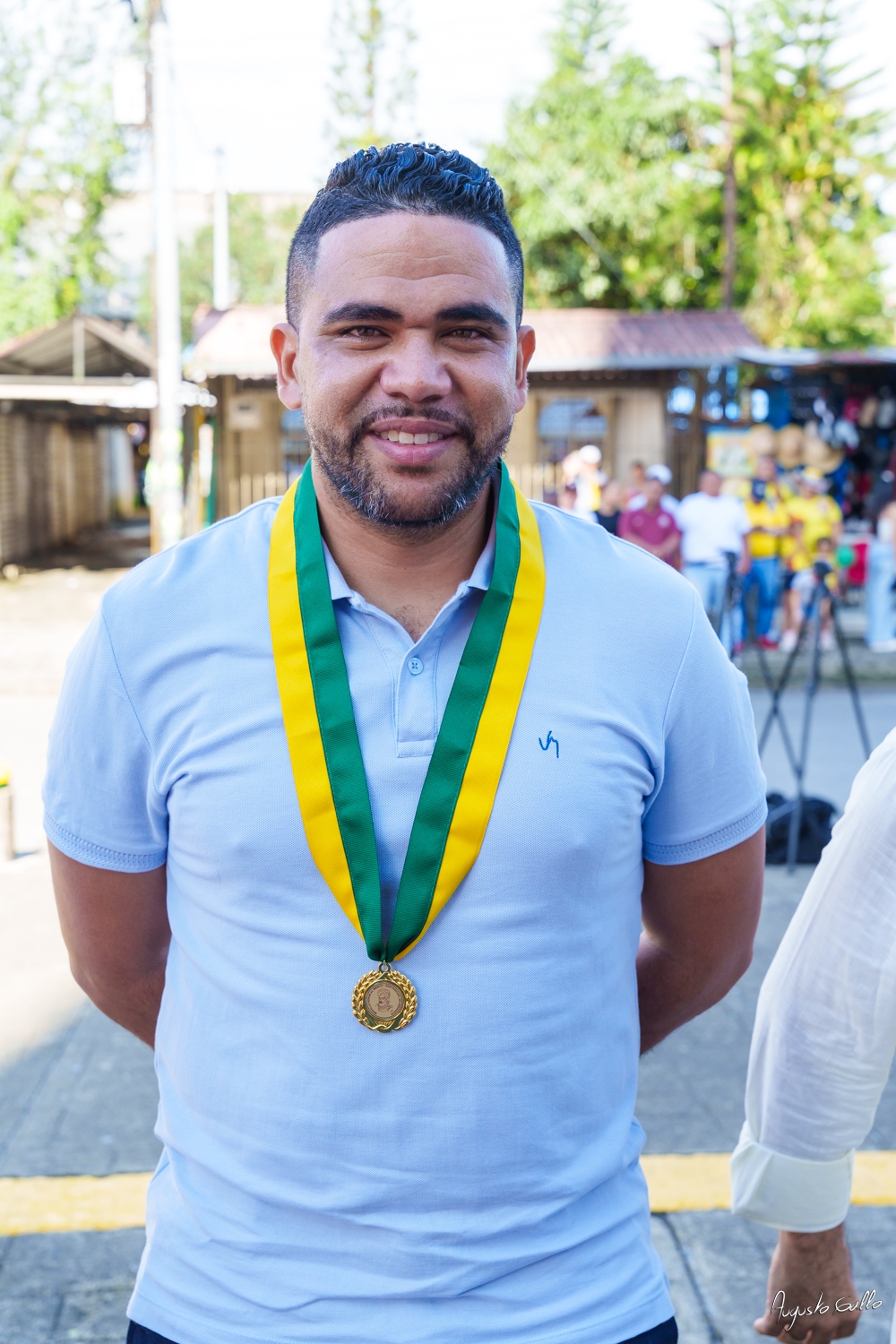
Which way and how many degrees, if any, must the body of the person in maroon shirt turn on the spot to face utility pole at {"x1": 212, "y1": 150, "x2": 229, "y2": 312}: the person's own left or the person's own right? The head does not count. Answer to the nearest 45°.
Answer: approximately 135° to the person's own right

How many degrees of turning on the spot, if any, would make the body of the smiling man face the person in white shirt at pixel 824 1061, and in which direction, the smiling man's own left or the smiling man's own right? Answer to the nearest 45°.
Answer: approximately 90° to the smiling man's own left

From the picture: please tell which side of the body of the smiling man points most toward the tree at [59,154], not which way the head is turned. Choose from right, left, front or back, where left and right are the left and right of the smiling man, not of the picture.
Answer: back

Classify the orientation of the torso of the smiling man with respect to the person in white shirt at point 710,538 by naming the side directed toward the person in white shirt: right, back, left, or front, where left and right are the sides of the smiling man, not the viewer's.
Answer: back

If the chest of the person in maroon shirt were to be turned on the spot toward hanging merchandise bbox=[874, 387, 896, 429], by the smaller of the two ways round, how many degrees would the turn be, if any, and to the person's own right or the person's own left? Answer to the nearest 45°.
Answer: approximately 135° to the person's own left

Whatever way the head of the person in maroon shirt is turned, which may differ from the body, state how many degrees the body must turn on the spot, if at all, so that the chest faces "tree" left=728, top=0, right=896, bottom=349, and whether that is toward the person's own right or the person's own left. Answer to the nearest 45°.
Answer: approximately 180°

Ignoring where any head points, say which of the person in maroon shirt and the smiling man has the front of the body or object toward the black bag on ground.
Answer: the person in maroon shirt

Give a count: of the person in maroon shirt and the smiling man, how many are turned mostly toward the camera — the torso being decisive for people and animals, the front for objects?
2

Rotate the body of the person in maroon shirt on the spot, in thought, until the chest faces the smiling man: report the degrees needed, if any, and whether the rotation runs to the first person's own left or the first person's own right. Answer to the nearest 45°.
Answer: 0° — they already face them

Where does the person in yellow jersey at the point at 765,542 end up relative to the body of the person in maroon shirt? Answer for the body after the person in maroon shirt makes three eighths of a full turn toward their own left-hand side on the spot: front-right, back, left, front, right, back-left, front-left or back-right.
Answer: front

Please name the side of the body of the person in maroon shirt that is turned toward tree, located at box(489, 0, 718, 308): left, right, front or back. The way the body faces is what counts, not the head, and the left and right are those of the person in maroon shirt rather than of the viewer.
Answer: back

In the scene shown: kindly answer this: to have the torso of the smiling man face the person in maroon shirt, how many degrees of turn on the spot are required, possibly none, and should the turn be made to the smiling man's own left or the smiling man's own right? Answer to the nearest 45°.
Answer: approximately 180°

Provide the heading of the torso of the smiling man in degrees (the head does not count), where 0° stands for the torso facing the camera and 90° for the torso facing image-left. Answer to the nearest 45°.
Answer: approximately 0°

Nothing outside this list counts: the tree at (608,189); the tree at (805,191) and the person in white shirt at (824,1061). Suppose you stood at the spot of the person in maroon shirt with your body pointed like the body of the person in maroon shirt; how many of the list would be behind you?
2
